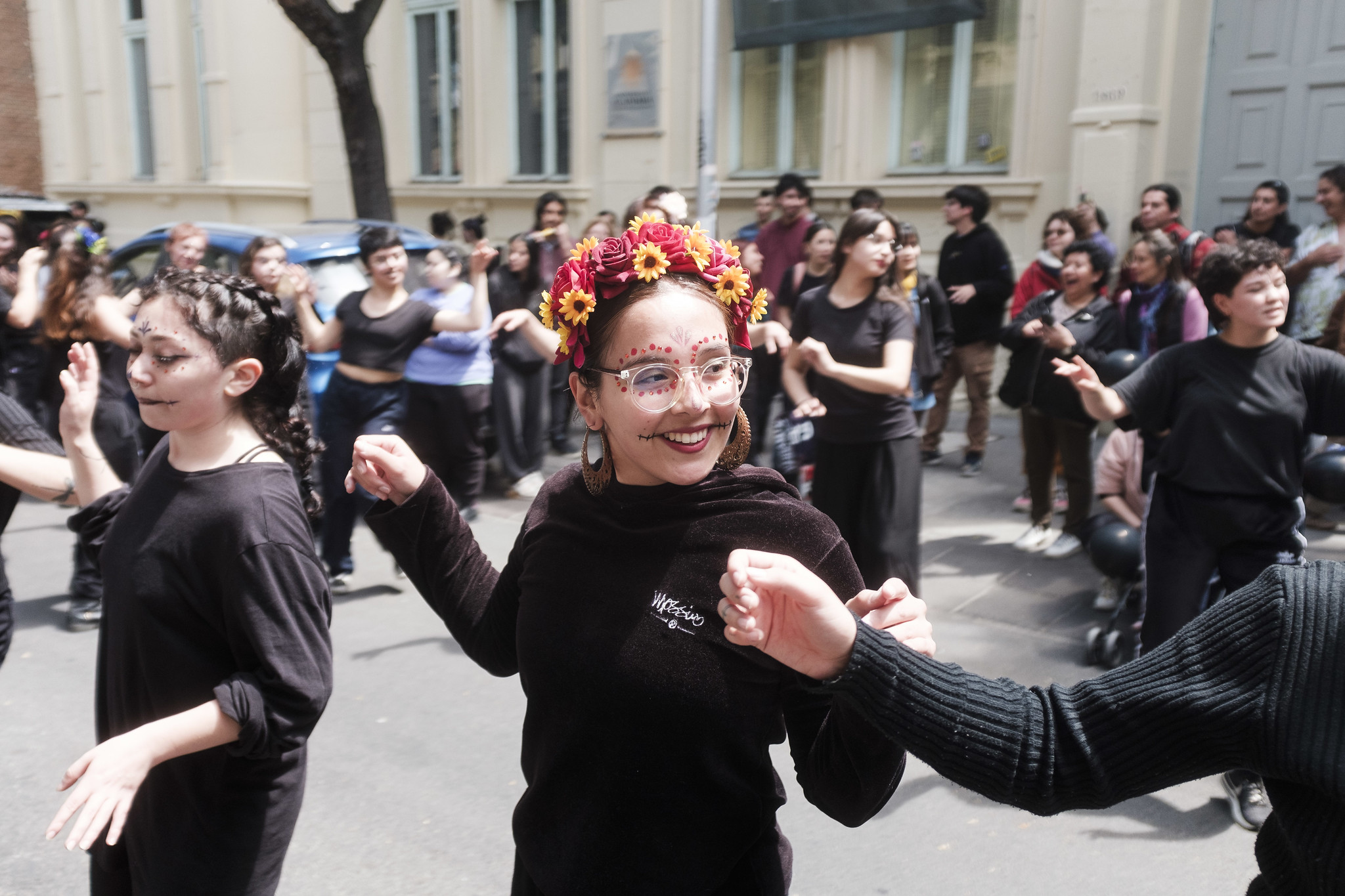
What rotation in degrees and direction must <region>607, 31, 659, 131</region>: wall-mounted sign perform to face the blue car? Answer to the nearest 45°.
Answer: approximately 45° to its right

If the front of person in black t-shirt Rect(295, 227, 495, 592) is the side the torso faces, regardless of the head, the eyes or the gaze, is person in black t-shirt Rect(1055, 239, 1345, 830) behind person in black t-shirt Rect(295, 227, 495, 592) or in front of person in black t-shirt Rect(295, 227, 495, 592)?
in front

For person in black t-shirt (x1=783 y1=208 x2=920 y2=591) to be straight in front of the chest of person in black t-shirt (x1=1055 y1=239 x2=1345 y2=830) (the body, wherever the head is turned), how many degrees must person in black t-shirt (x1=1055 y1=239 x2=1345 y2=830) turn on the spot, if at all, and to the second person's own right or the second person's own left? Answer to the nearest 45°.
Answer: approximately 90° to the second person's own right

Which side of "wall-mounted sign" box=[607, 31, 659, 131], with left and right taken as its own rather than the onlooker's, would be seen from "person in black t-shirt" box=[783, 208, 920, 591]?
front

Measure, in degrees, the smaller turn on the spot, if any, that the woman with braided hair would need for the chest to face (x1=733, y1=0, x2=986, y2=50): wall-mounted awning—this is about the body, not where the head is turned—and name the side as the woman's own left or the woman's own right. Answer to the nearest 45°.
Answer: approximately 180°

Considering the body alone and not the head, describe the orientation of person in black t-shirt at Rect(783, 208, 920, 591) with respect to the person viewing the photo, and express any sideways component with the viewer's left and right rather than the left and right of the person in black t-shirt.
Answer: facing the viewer

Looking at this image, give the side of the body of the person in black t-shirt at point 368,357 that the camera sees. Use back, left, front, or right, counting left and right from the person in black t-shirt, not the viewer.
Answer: front

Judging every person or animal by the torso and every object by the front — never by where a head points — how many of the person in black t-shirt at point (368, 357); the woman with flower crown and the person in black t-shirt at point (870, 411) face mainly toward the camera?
3

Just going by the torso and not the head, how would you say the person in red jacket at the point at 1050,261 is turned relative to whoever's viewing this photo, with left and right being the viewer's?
facing the viewer and to the left of the viewer

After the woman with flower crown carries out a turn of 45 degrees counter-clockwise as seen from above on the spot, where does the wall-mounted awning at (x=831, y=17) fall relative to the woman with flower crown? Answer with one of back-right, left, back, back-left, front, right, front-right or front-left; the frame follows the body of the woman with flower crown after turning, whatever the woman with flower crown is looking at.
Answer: back-left

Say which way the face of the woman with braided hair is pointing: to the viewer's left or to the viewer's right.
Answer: to the viewer's left

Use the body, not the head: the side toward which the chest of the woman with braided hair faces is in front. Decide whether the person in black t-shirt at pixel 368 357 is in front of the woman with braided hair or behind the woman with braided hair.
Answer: behind

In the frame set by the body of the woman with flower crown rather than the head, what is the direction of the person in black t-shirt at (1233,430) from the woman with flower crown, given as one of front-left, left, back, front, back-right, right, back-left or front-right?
back-left
